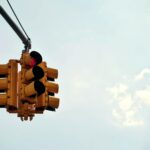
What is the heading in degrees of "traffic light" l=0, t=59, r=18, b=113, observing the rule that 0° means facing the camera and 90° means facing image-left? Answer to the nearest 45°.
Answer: approximately 90°

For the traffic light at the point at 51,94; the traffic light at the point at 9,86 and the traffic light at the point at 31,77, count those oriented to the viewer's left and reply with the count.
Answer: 1

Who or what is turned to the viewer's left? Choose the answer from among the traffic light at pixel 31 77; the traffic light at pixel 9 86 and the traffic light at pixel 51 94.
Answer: the traffic light at pixel 9 86

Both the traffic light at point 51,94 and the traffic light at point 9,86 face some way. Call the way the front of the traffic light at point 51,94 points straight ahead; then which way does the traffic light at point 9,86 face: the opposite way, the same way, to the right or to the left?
the opposite way

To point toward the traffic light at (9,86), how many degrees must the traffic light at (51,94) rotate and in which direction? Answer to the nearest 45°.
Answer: approximately 180°

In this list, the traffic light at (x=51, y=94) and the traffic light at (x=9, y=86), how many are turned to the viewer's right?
1

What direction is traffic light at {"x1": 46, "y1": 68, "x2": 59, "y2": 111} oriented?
to the viewer's right

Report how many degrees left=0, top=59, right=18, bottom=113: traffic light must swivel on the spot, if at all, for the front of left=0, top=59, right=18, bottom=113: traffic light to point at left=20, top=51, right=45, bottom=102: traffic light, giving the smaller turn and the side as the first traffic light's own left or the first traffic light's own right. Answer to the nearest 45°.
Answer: approximately 135° to the first traffic light's own left

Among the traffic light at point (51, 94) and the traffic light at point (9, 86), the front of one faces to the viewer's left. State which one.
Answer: the traffic light at point (9, 86)

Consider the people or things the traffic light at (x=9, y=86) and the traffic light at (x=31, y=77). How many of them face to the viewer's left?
1

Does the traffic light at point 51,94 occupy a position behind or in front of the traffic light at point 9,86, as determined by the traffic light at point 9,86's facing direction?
behind
